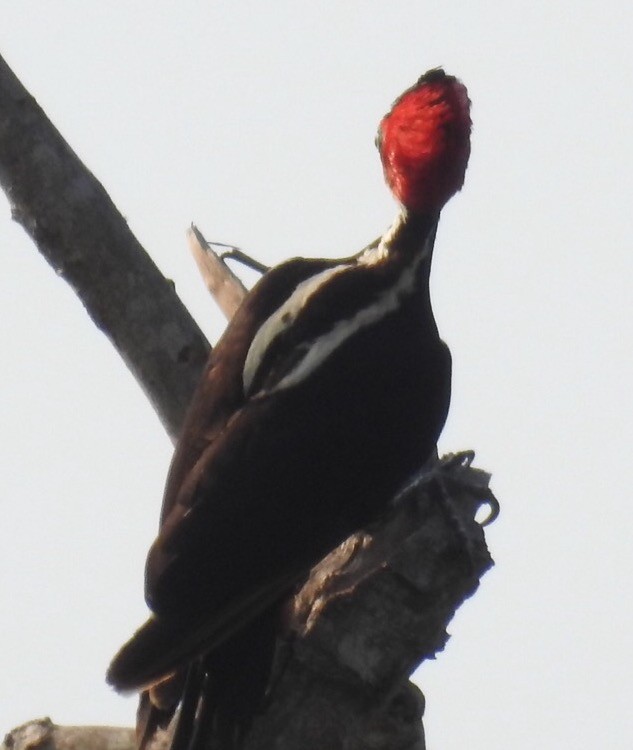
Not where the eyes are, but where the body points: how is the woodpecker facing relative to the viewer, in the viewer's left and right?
facing away from the viewer and to the right of the viewer
